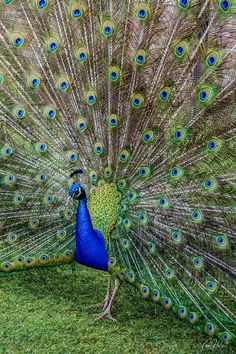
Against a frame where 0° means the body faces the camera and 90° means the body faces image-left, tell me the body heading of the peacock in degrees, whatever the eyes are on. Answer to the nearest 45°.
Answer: approximately 45°
